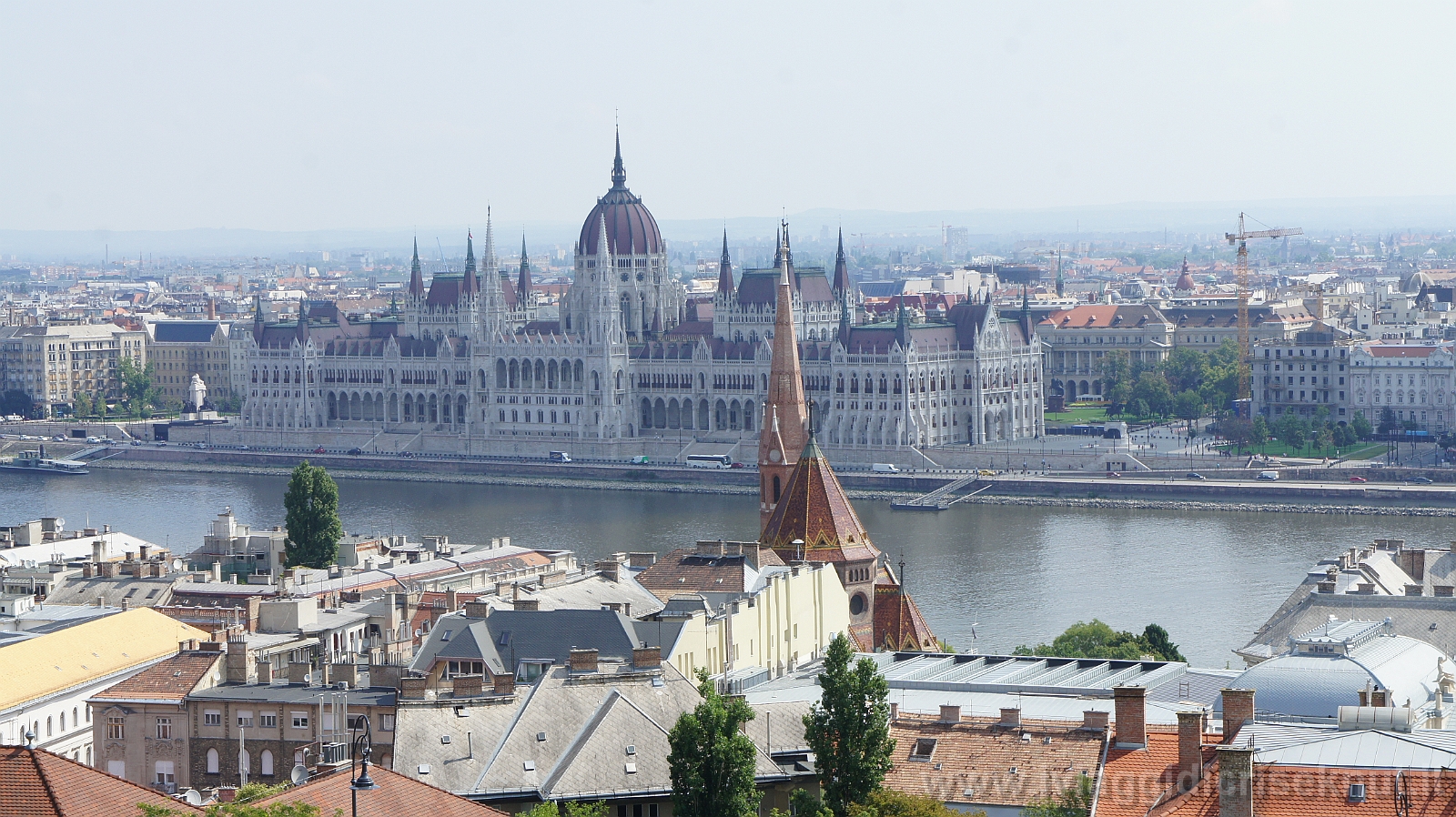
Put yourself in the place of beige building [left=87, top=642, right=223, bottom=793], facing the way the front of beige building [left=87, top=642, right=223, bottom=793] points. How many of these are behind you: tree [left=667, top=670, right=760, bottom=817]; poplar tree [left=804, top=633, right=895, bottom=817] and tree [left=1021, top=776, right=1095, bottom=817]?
0

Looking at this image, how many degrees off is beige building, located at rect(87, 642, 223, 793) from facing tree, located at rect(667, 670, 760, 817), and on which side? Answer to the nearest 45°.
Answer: approximately 45° to its left

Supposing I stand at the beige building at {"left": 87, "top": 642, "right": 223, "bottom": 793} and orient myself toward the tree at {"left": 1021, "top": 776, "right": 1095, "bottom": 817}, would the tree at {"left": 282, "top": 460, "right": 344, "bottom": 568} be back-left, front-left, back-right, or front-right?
back-left

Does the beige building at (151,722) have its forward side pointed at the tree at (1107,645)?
no

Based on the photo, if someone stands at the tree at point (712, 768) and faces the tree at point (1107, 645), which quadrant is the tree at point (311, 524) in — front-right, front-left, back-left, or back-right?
front-left

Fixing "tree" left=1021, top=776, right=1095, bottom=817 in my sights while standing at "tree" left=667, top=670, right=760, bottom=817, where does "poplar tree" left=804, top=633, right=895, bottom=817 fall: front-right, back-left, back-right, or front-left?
front-left

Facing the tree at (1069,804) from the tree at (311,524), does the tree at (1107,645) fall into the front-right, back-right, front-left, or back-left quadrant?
front-left

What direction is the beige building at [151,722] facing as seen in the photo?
toward the camera

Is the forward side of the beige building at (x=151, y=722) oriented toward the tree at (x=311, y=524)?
no

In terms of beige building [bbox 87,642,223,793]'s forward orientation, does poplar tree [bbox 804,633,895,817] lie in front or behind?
in front

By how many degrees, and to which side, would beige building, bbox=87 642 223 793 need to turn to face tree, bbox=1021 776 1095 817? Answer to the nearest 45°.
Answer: approximately 45° to its left
